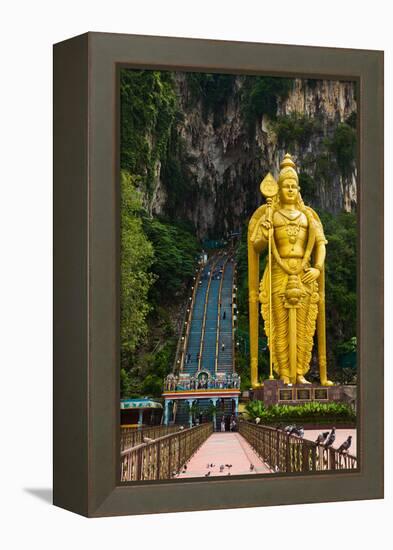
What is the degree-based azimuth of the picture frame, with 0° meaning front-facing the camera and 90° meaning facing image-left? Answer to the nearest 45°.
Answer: approximately 315°
